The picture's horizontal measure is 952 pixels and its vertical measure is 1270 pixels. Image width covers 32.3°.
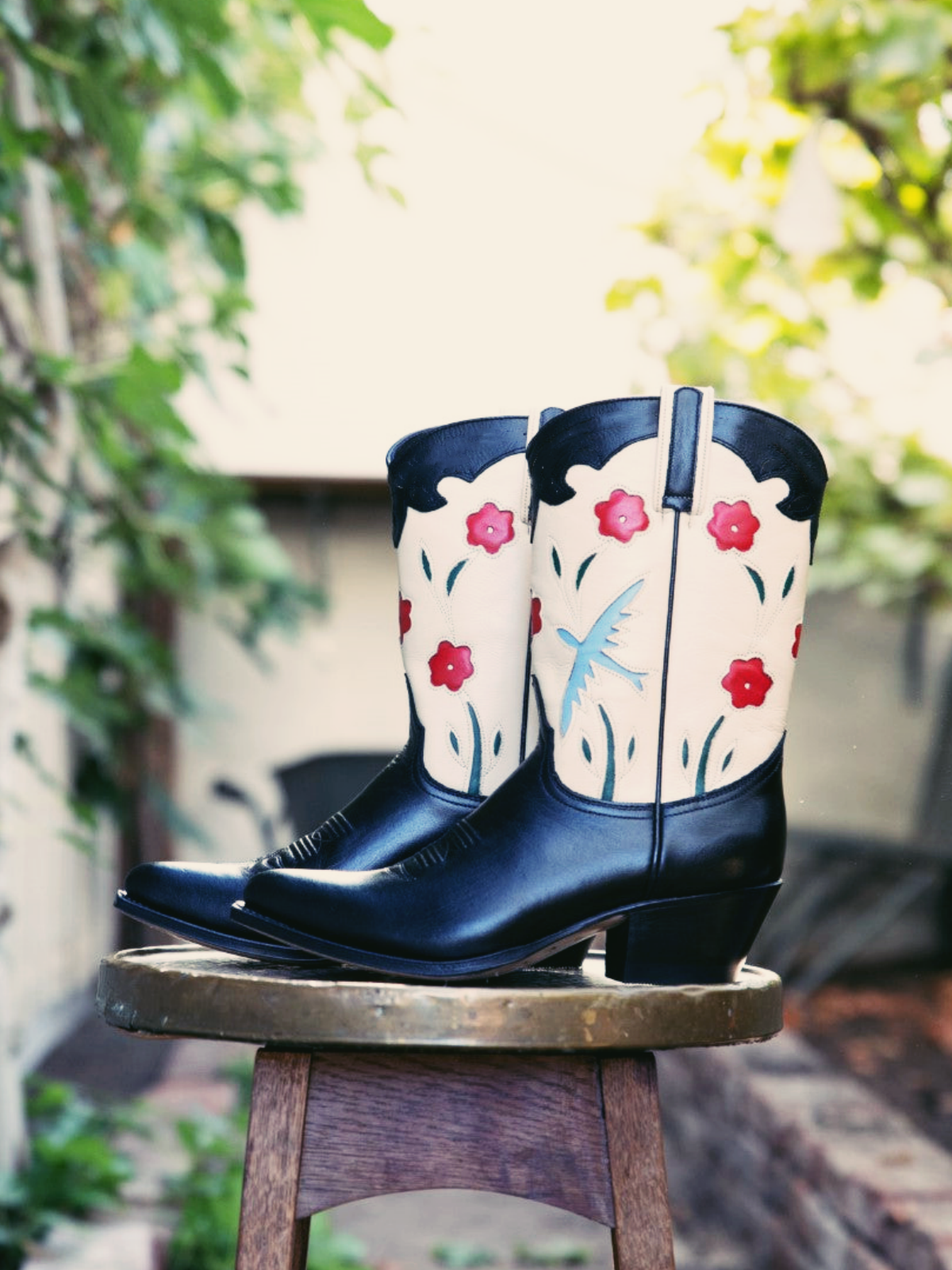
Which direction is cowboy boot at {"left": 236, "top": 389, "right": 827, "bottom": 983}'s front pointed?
to the viewer's left

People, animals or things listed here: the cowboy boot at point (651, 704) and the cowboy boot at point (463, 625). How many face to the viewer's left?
2

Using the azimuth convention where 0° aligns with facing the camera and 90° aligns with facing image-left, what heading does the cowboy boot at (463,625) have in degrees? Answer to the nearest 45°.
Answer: approximately 90°

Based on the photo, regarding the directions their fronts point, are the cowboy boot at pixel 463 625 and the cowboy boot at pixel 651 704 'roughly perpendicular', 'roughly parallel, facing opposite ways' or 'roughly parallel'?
roughly parallel
